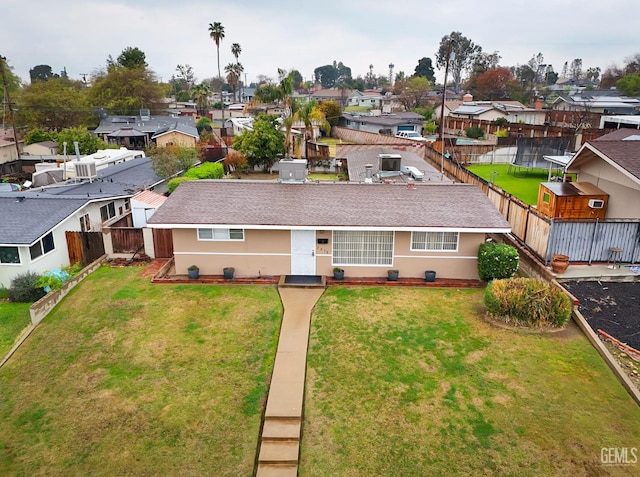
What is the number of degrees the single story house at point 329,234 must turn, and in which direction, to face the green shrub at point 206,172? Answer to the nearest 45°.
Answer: approximately 135° to its right

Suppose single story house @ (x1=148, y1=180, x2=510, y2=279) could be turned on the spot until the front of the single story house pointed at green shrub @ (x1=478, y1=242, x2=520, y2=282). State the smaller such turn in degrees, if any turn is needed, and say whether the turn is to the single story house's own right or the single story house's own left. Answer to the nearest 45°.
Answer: approximately 90° to the single story house's own left

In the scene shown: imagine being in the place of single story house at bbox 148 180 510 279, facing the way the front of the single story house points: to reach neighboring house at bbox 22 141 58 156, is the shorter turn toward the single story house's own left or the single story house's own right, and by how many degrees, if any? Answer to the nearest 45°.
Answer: approximately 135° to the single story house's own right

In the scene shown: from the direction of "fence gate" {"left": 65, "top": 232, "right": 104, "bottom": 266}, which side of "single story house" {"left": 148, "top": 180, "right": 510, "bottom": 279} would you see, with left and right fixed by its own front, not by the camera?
right

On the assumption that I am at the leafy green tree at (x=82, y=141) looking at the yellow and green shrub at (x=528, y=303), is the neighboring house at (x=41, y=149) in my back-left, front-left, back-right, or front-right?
back-right

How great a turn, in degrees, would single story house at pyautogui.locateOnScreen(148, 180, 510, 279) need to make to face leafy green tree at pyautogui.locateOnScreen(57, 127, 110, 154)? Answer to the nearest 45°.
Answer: approximately 135° to its right

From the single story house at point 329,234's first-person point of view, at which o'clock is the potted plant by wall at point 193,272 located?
The potted plant by wall is roughly at 3 o'clock from the single story house.

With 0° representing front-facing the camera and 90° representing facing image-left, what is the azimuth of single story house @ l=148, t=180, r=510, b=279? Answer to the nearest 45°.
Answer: approximately 0°

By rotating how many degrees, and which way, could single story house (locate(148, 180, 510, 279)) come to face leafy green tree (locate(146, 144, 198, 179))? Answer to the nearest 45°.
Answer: approximately 135° to its right

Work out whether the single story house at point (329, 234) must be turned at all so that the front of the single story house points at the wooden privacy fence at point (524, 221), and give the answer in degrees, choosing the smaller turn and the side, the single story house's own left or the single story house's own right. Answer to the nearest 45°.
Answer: approximately 90° to the single story house's own left

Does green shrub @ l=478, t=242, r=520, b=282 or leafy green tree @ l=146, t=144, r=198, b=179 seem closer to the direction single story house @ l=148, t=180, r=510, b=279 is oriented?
the green shrub
